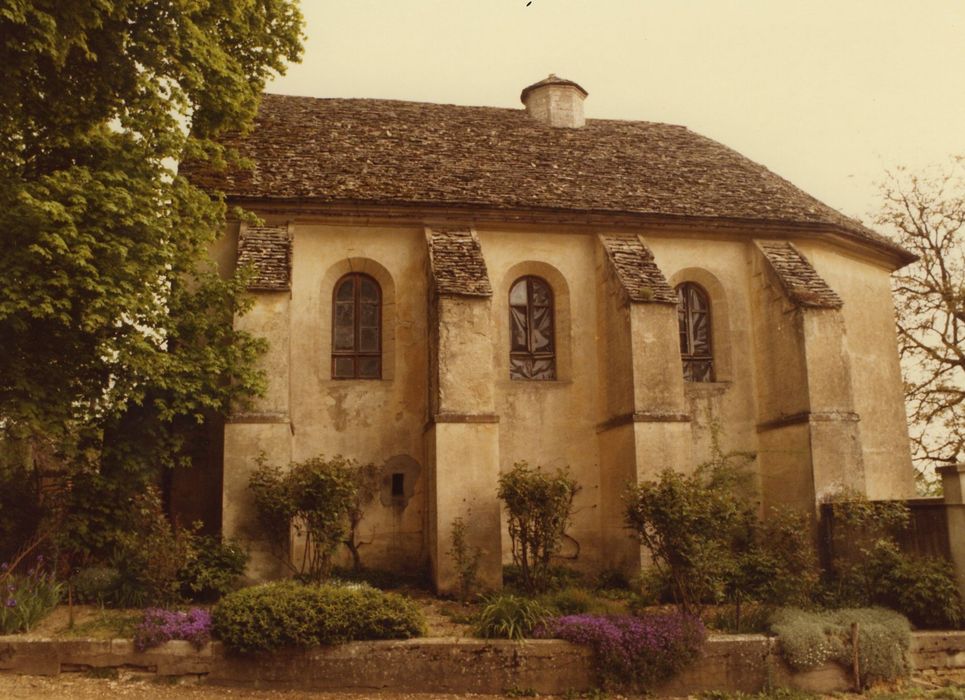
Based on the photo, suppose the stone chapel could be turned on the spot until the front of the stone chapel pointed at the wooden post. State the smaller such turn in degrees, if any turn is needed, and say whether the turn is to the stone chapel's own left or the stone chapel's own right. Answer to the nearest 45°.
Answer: approximately 135° to the stone chapel's own left

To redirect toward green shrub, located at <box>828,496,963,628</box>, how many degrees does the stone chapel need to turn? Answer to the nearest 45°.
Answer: approximately 135° to its left

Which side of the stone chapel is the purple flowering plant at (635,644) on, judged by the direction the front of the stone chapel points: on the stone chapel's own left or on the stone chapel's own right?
on the stone chapel's own left

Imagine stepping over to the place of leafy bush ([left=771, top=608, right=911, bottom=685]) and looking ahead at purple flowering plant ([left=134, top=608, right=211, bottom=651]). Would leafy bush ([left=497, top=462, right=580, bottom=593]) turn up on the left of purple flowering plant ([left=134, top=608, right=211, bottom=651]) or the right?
right

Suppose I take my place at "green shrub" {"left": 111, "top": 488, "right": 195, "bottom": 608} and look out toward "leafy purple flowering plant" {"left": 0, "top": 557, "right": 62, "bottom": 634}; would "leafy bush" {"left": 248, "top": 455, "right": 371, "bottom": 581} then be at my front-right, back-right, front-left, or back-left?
back-left

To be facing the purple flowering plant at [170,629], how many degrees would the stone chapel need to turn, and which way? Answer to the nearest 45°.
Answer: approximately 45° to its left

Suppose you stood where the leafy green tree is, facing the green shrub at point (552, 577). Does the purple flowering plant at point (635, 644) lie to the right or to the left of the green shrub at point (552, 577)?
right

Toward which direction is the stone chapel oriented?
to the viewer's left

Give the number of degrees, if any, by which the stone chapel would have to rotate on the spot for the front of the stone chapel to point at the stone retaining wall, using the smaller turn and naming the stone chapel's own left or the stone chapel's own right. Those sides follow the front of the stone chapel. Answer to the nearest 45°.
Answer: approximately 90° to the stone chapel's own left

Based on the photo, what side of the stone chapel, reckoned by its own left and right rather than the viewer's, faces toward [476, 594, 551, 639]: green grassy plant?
left
